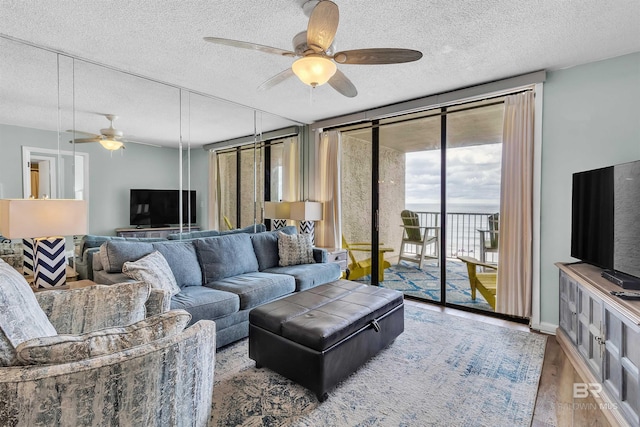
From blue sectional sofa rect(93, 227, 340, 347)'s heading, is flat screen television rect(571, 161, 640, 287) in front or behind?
in front

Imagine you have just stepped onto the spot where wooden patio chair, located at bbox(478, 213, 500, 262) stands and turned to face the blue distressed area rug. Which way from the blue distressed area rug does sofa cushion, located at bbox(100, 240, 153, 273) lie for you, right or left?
right

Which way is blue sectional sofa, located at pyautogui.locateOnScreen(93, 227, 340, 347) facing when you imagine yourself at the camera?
facing the viewer and to the right of the viewer

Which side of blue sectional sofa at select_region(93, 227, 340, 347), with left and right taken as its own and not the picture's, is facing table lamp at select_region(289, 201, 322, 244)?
left

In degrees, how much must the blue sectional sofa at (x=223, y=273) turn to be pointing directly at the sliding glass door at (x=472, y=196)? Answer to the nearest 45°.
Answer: approximately 45° to its left

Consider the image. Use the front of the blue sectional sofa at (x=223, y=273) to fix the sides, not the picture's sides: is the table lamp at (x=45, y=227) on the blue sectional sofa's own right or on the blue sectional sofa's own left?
on the blue sectional sofa's own right

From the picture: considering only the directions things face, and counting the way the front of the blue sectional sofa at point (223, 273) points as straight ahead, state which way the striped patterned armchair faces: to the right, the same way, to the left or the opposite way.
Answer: to the left

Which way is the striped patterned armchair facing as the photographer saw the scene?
facing away from the viewer and to the right of the viewer

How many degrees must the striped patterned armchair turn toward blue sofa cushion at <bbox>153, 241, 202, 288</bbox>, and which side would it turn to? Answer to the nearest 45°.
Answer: approximately 45° to its left
